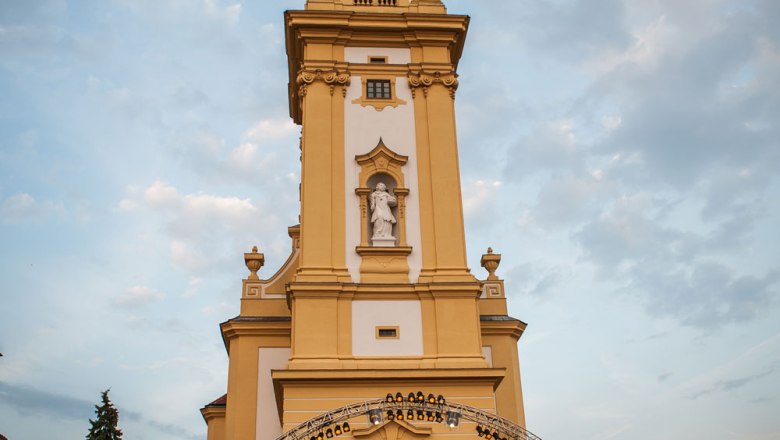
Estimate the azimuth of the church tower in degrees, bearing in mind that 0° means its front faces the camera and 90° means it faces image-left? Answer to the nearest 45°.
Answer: approximately 0°

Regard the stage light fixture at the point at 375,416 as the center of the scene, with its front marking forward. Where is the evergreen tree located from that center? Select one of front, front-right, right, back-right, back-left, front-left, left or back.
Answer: back-right

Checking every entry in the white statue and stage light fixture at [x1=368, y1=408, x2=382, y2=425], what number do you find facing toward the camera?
2

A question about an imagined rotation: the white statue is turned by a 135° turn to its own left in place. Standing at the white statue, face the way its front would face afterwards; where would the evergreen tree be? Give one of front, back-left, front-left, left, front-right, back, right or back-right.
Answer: left

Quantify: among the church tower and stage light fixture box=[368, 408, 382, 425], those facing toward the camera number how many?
2
